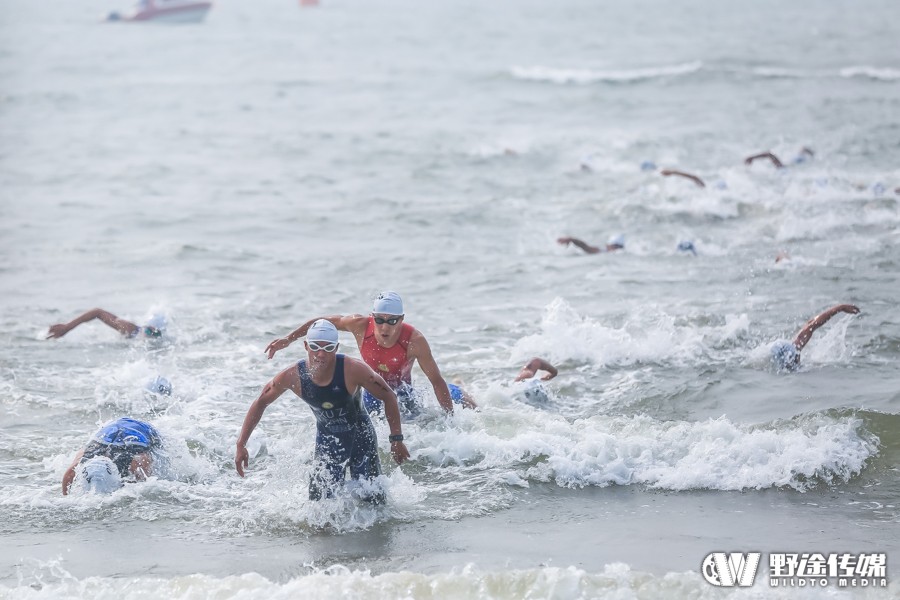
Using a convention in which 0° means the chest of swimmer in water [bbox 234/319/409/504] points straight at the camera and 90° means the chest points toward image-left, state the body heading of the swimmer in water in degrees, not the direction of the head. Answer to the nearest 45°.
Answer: approximately 0°

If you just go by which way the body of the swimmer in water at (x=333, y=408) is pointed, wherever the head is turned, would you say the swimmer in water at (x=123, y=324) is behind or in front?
behind

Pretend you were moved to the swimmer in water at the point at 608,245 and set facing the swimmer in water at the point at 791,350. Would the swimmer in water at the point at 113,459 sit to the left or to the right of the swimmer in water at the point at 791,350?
right

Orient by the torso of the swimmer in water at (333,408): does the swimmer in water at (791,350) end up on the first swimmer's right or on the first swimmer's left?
on the first swimmer's left

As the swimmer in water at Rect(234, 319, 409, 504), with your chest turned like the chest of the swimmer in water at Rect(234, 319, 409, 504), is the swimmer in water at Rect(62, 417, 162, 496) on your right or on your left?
on your right

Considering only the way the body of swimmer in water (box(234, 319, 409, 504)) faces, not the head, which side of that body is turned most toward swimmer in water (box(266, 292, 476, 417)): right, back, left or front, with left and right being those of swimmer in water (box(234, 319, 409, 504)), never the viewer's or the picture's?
back

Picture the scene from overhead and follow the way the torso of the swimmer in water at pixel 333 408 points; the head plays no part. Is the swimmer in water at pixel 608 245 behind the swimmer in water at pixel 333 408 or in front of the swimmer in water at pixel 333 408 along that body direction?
behind
